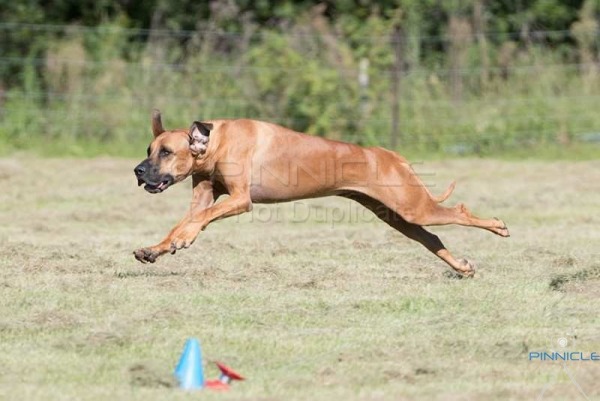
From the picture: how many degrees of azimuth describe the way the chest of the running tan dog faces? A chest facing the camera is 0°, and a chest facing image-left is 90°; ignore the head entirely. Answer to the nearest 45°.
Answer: approximately 90°

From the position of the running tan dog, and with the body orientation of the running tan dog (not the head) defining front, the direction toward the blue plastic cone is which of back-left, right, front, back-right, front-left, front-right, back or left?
left
